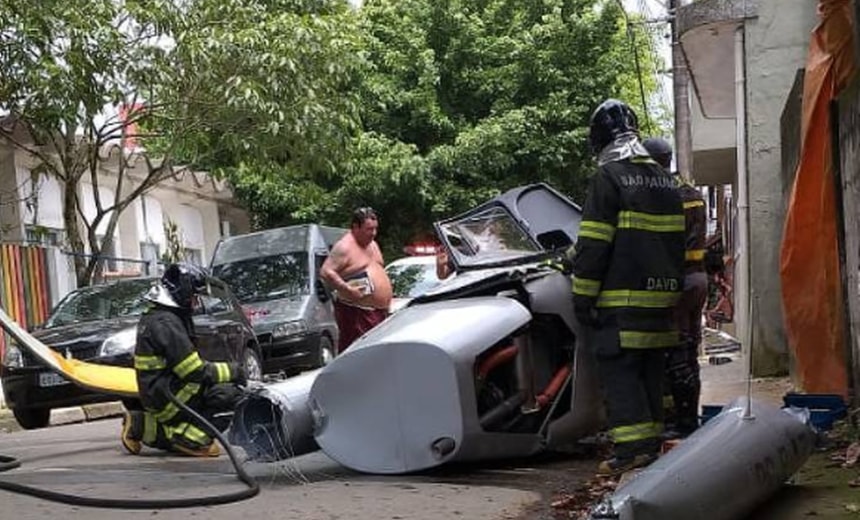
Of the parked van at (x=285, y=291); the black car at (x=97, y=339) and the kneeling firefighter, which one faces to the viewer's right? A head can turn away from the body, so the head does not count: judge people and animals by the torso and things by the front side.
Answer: the kneeling firefighter

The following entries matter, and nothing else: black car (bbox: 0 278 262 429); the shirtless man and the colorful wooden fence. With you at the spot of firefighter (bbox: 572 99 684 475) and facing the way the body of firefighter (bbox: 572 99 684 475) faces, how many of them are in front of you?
3

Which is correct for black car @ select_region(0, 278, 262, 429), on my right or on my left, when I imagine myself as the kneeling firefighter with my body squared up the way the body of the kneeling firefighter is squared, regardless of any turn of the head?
on my left

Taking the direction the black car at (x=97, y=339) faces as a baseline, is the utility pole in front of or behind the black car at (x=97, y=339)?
behind

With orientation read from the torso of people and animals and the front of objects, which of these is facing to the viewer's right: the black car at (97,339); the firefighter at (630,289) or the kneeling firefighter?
the kneeling firefighter

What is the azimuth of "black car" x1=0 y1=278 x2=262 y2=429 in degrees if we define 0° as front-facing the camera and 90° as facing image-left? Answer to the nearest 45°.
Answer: approximately 45°

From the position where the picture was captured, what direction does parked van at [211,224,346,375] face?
facing the viewer and to the left of the viewer

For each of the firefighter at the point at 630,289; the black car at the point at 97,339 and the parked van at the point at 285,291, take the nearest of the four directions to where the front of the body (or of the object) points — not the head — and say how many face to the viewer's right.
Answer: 0

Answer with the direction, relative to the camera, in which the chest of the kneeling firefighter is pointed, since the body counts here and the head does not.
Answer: to the viewer's right

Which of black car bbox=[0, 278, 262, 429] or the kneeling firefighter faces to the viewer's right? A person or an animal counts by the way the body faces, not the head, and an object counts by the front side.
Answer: the kneeling firefighter

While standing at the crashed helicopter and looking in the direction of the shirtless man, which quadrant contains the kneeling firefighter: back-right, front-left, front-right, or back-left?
front-left

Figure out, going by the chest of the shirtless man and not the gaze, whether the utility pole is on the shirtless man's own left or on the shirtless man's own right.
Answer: on the shirtless man's own left

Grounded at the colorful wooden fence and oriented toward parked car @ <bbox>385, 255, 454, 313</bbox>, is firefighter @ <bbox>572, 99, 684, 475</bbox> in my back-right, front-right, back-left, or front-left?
front-right

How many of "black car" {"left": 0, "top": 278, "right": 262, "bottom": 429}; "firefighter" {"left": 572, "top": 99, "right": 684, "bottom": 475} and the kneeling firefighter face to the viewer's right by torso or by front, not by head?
1

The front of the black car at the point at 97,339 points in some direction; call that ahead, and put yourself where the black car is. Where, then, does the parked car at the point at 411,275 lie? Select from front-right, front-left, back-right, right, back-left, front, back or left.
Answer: back
